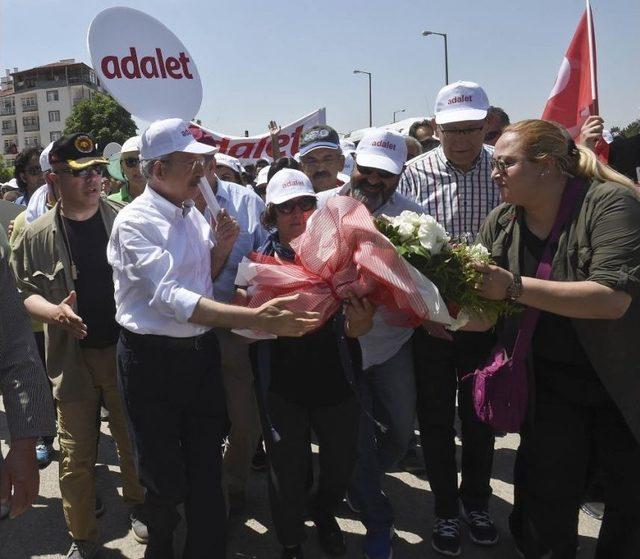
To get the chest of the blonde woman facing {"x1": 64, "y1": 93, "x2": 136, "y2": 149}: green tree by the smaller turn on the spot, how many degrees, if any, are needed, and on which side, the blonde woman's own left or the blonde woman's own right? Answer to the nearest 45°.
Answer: approximately 90° to the blonde woman's own right

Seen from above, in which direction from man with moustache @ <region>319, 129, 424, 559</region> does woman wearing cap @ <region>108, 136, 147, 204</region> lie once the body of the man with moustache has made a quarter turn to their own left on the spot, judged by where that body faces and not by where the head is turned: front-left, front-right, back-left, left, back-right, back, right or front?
back-left

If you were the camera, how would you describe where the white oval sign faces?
facing the viewer

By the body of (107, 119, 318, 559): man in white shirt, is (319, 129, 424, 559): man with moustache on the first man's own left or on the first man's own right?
on the first man's own left

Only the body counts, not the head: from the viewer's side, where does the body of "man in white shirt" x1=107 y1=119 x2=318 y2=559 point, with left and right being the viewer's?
facing the viewer and to the right of the viewer

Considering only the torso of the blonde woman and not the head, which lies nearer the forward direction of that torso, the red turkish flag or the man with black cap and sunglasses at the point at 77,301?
the man with black cap and sunglasses

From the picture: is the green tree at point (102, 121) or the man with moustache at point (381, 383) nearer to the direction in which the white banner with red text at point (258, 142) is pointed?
the man with moustache

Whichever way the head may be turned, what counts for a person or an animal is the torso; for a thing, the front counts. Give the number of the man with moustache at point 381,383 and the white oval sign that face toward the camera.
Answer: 2

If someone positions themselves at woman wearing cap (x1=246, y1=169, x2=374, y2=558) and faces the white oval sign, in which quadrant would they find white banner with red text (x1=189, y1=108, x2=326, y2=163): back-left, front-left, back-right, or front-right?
front-right

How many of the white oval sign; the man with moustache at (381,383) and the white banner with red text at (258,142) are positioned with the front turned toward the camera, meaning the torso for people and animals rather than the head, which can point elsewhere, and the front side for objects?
3

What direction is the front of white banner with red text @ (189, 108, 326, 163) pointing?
toward the camera

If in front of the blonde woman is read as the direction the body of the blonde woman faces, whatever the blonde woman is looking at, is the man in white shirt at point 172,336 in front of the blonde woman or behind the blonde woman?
in front

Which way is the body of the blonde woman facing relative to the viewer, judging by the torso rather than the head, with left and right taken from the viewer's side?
facing the viewer and to the left of the viewer
